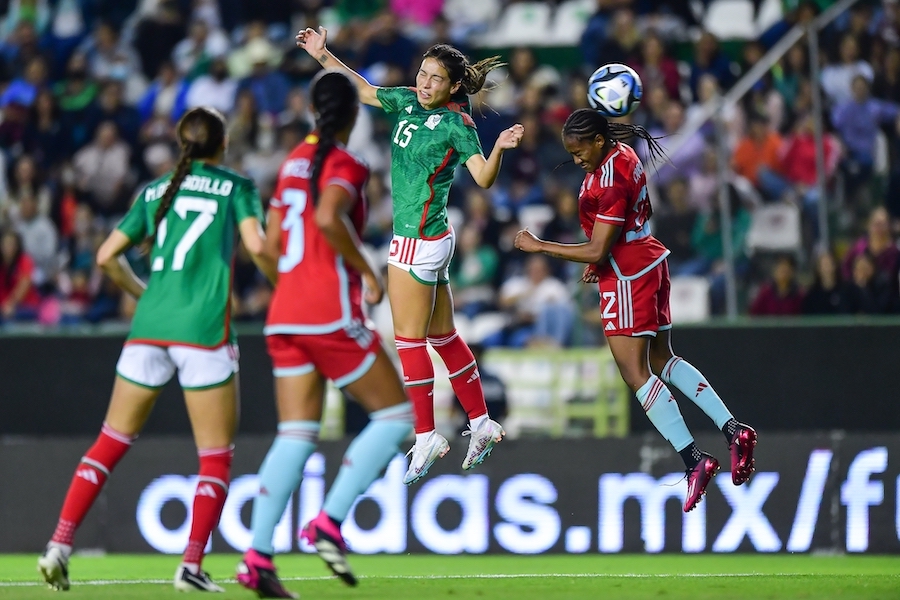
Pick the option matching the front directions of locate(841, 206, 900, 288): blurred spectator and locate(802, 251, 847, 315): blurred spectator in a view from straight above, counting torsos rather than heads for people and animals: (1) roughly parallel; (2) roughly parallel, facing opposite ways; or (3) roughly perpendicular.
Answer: roughly parallel

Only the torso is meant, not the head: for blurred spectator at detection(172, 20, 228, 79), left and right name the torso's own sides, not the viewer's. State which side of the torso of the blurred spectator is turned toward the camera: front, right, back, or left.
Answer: front

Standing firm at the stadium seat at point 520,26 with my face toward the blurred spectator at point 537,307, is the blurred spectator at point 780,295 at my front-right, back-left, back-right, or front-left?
front-left

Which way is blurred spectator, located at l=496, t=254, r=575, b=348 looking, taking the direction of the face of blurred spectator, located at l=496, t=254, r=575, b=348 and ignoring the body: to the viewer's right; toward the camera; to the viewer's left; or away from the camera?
toward the camera

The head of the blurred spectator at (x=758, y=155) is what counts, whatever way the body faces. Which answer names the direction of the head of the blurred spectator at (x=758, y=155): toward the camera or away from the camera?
toward the camera

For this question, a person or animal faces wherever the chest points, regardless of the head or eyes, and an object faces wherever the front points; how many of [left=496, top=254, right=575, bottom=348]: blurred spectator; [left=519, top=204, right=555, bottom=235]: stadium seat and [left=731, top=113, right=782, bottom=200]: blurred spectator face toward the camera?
3

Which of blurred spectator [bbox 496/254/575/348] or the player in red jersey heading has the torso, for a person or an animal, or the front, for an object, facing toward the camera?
the blurred spectator

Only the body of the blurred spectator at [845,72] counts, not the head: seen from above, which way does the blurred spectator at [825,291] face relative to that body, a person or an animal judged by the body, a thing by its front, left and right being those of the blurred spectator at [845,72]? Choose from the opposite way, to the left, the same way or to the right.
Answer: the same way

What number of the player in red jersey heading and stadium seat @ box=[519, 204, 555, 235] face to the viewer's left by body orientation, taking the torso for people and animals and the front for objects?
1

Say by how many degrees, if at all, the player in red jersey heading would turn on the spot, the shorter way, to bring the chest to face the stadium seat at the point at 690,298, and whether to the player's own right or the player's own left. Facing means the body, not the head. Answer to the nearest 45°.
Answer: approximately 90° to the player's own right

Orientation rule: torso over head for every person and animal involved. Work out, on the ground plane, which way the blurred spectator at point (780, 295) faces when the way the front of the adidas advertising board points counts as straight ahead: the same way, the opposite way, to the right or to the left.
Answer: the same way

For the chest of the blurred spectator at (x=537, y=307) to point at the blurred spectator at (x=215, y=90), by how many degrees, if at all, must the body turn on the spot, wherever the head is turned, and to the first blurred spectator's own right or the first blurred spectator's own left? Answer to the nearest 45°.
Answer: approximately 135° to the first blurred spectator's own right

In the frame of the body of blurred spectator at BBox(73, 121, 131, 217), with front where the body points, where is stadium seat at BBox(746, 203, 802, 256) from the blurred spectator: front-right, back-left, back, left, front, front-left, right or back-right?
front-left

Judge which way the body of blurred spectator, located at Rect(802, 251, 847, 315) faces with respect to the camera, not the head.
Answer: toward the camera

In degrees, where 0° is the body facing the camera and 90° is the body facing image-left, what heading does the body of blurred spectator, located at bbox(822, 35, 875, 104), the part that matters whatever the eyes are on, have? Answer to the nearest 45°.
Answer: approximately 0°

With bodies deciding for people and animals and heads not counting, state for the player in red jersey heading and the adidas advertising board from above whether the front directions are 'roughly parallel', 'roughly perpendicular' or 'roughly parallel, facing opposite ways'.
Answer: roughly perpendicular
